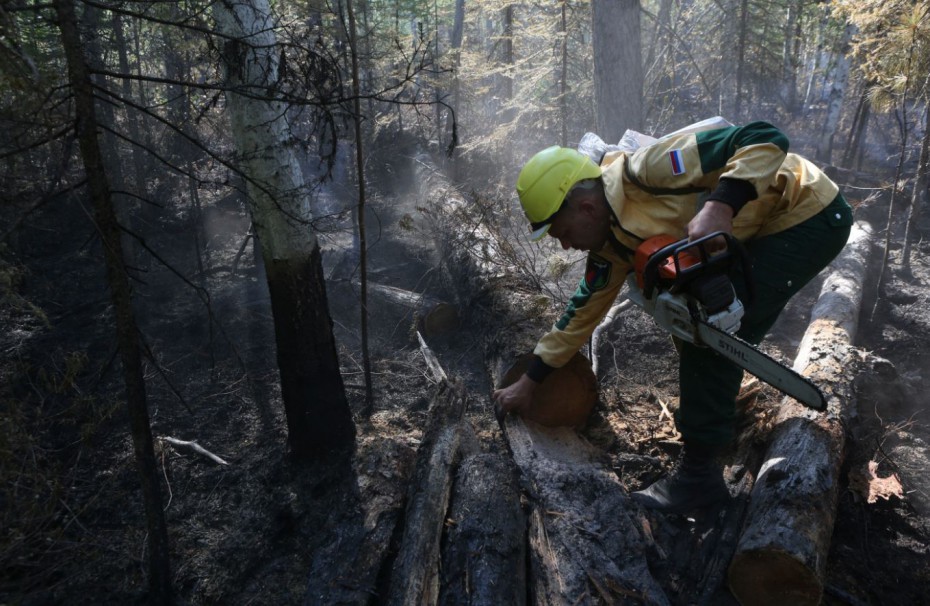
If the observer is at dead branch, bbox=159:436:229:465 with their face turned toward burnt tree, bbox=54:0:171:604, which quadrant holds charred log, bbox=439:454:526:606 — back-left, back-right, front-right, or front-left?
front-left

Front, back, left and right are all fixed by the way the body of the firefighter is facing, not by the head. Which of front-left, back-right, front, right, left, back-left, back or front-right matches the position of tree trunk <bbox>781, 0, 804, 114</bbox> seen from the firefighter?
right

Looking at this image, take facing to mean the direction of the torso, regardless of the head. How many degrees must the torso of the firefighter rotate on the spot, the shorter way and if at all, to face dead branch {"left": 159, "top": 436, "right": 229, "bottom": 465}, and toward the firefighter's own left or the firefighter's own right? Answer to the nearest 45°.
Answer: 0° — they already face it

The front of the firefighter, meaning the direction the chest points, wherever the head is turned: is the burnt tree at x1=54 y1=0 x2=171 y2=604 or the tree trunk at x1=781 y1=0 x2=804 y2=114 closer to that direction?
the burnt tree

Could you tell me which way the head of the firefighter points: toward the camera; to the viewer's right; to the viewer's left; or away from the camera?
to the viewer's left

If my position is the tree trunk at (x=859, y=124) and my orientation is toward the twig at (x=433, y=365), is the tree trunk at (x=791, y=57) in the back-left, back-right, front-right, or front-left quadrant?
back-right

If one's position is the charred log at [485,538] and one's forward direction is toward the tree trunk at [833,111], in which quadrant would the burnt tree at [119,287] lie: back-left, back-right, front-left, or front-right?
back-left

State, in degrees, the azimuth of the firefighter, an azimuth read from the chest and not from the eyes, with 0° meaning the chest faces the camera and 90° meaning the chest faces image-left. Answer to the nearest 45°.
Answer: approximately 90°

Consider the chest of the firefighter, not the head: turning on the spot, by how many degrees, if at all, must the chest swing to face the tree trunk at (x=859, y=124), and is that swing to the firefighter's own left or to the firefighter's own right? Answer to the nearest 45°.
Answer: approximately 90° to the firefighter's own right
